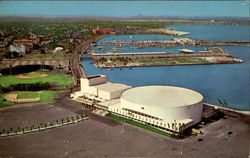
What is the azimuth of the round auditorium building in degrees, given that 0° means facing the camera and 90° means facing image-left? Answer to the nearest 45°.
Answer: approximately 45°
